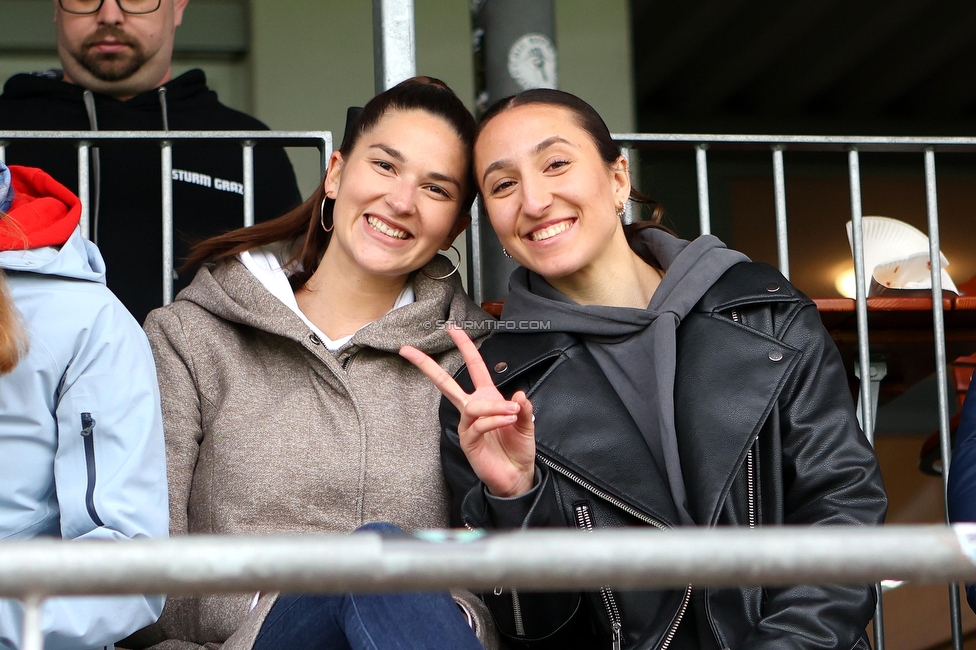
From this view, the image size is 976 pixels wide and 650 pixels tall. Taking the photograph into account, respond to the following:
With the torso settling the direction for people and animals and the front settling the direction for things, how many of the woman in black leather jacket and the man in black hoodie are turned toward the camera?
2

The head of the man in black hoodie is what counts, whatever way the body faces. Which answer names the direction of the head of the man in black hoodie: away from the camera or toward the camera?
toward the camera

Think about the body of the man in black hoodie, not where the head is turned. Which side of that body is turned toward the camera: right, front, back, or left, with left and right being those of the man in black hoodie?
front

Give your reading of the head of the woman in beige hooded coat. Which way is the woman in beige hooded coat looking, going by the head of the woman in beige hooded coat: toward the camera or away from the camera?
toward the camera

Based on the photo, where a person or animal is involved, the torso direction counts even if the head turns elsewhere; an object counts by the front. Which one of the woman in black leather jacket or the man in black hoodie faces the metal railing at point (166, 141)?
the man in black hoodie

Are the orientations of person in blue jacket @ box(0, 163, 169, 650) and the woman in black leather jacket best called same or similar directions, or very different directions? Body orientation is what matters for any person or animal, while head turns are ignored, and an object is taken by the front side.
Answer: same or similar directions

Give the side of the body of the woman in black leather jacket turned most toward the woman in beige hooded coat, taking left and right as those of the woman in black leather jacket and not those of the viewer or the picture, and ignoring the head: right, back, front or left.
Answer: right

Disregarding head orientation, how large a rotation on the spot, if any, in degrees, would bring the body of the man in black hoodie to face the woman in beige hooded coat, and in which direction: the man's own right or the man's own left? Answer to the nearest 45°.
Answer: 0° — they already face them

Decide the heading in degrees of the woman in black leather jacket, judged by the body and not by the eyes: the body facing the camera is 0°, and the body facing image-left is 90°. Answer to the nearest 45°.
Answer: approximately 0°

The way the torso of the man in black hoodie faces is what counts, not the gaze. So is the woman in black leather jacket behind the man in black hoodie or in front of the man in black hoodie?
in front

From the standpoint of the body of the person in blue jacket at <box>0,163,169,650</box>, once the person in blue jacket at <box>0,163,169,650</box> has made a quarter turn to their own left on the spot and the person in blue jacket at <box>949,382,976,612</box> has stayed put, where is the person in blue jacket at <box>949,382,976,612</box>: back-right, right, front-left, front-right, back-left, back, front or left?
front-left

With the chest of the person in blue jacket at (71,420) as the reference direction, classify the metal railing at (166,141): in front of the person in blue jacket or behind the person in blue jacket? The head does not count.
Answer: behind

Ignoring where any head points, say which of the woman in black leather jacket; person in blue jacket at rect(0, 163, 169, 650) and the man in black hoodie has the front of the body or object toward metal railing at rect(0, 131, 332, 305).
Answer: the man in black hoodie

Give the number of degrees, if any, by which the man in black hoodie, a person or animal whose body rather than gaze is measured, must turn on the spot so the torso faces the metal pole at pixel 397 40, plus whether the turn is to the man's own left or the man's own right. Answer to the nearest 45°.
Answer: approximately 45° to the man's own left

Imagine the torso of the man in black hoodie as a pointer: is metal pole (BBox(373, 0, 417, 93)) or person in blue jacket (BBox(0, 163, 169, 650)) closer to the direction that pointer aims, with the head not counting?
the person in blue jacket
